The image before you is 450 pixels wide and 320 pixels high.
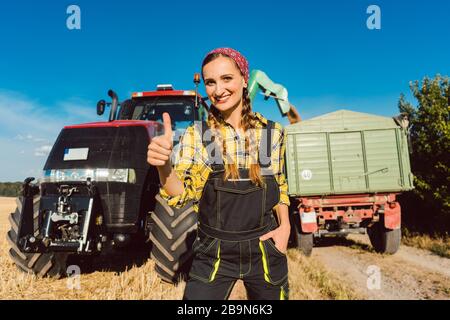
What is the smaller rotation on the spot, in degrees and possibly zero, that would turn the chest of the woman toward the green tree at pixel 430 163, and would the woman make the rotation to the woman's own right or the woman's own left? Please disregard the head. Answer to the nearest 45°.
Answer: approximately 135° to the woman's own left

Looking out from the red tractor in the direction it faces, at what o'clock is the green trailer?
The green trailer is roughly at 7 o'clock from the red tractor.

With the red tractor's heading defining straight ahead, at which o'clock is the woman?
The woman is roughly at 10 o'clock from the red tractor.

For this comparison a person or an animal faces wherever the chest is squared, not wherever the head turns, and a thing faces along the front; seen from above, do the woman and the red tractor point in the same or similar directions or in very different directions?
same or similar directions

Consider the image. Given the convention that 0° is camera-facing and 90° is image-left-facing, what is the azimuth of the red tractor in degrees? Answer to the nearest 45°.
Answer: approximately 45°

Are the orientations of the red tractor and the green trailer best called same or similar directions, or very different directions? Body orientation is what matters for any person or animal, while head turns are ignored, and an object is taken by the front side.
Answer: very different directions

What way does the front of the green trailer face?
away from the camera

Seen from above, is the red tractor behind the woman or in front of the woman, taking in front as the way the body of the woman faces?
behind

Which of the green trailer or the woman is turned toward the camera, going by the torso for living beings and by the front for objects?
the woman

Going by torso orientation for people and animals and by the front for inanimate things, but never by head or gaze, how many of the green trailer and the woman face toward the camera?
1

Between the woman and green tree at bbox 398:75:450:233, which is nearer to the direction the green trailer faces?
the green tree

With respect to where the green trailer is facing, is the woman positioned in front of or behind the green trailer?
behind

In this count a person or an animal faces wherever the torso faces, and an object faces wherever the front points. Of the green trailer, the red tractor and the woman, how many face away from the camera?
1

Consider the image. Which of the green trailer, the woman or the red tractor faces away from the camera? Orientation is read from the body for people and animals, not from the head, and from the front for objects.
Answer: the green trailer

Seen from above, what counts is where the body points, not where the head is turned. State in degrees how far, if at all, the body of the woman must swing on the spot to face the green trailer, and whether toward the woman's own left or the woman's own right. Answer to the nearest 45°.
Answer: approximately 135° to the woman's own left

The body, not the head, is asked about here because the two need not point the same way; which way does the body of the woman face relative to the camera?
toward the camera
